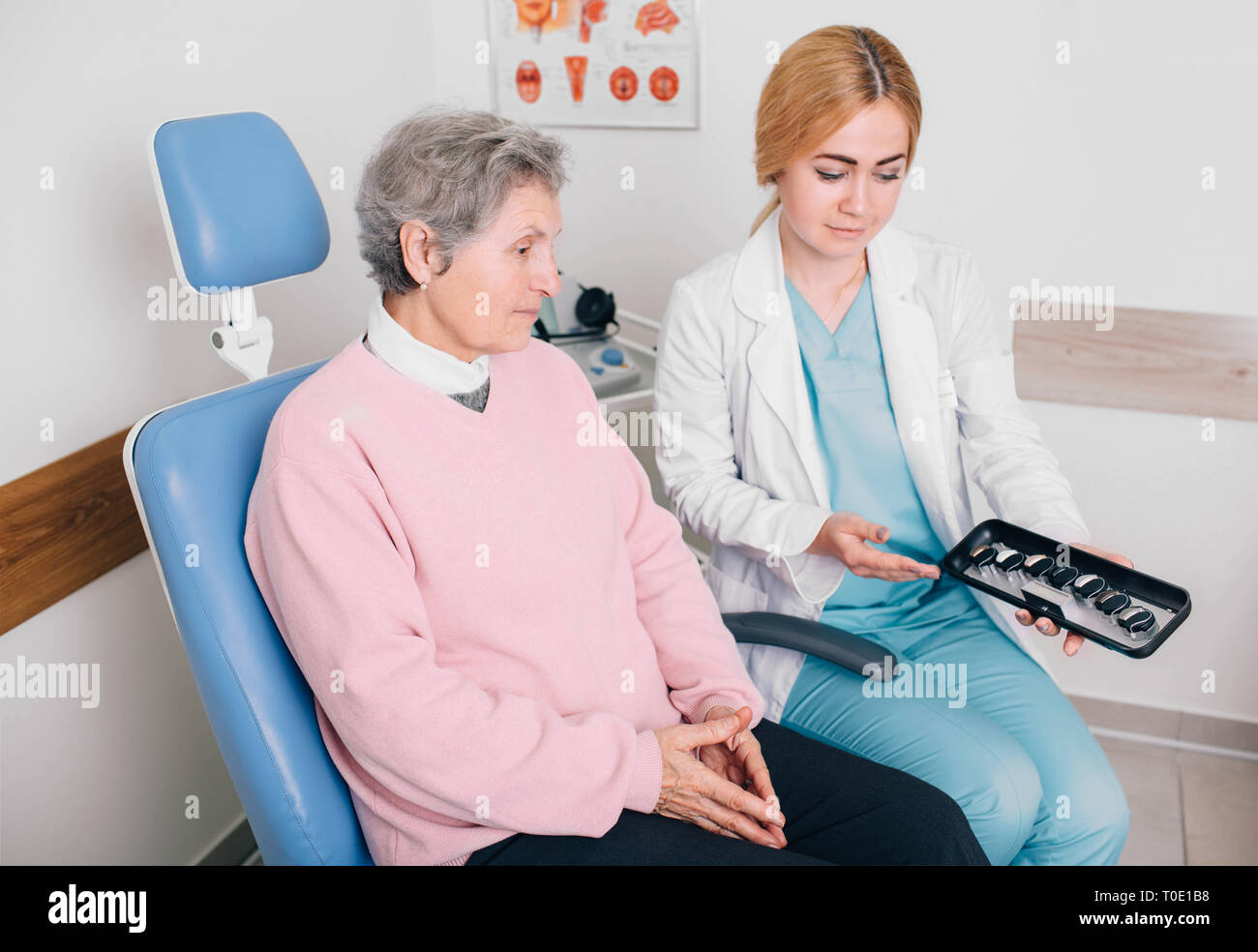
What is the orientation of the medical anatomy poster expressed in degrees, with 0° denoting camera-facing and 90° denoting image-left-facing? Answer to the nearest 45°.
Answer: approximately 0°

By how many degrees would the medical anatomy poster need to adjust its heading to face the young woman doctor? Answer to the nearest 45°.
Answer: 0° — it already faces them

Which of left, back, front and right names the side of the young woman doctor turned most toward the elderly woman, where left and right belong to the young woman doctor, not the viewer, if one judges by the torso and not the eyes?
right

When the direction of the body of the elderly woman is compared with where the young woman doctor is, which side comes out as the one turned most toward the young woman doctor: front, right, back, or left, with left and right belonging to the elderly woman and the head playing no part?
left

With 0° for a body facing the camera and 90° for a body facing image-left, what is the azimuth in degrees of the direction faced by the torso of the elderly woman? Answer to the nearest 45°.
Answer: approximately 315°

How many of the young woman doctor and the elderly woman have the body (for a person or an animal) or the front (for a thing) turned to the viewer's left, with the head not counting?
0

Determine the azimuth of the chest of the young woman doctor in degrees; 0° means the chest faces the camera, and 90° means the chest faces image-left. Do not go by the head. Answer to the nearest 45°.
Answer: approximately 315°

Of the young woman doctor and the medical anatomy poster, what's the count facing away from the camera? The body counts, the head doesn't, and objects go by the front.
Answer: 0

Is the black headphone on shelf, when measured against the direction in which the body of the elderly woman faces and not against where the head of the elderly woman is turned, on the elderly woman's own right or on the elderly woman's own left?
on the elderly woman's own left

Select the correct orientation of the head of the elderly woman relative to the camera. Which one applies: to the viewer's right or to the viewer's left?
to the viewer's right
